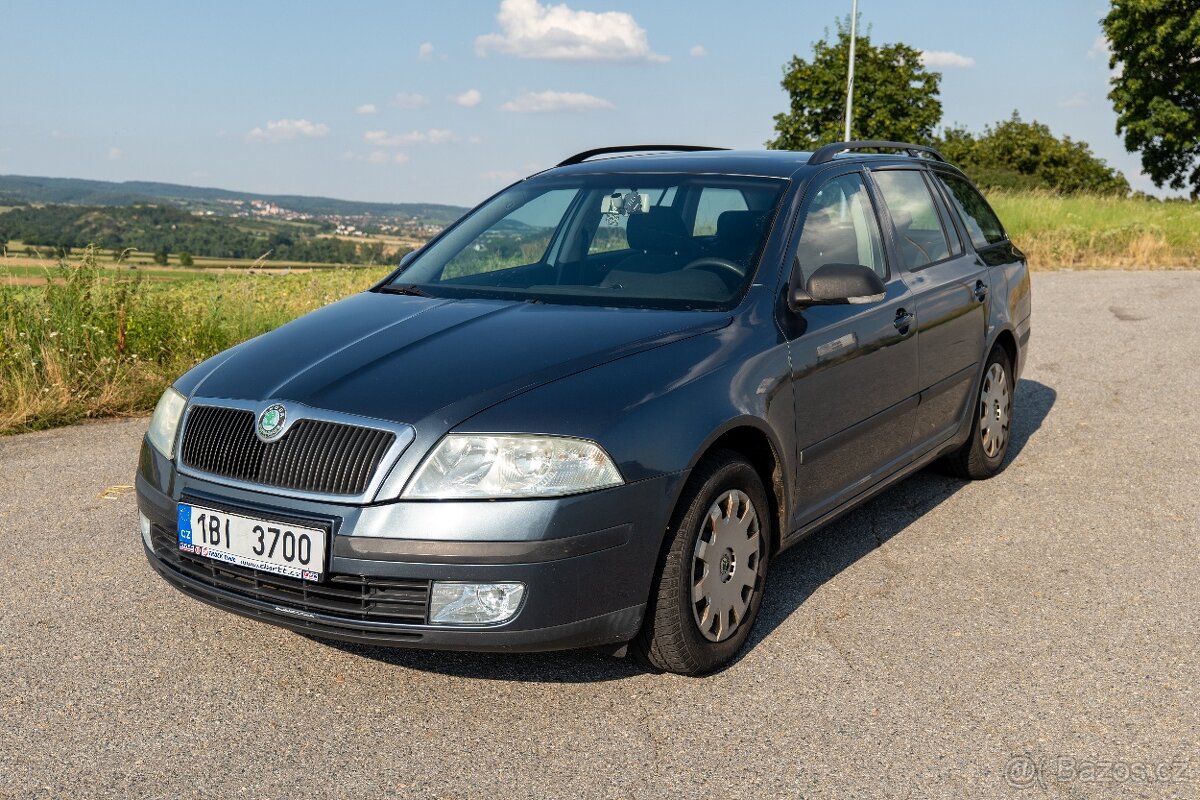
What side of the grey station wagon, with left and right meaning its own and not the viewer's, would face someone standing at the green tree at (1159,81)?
back

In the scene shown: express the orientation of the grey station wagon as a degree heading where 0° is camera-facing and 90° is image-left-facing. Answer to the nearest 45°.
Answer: approximately 45°
